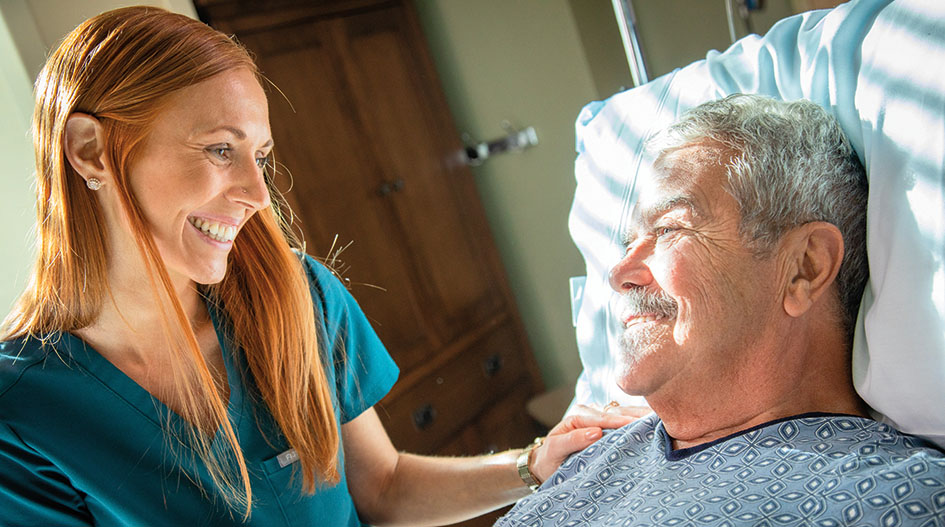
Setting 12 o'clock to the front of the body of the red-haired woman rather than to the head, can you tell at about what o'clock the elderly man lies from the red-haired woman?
The elderly man is roughly at 11 o'clock from the red-haired woman.

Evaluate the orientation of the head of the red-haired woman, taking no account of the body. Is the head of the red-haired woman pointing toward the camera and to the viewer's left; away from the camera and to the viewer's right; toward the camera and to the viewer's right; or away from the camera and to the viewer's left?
toward the camera and to the viewer's right

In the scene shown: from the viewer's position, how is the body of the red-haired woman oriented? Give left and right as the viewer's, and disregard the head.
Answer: facing the viewer and to the right of the viewer

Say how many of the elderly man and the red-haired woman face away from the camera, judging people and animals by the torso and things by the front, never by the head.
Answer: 0

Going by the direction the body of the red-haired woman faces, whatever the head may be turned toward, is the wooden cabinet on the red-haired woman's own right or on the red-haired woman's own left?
on the red-haired woman's own left

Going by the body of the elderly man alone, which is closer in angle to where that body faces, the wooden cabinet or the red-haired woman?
the red-haired woman

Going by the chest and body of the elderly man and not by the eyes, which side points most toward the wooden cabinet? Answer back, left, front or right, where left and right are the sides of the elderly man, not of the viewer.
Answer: right
